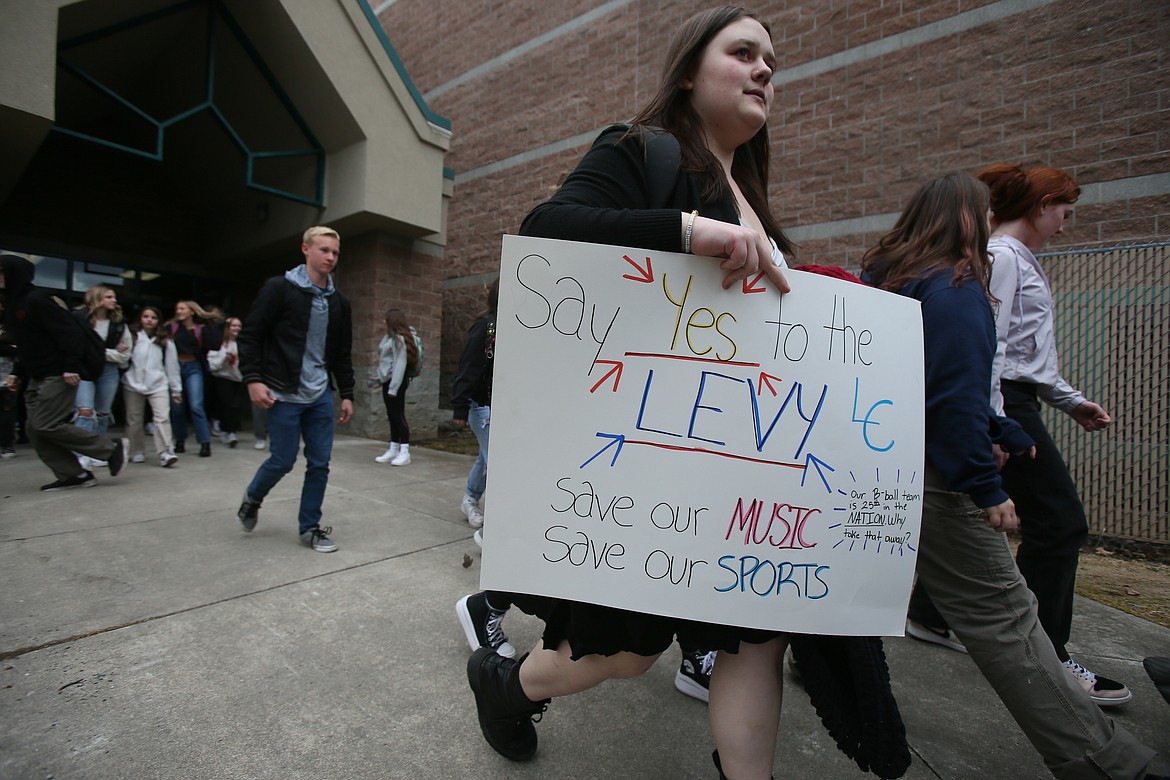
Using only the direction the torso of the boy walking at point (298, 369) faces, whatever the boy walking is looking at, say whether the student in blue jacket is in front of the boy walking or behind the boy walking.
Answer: in front

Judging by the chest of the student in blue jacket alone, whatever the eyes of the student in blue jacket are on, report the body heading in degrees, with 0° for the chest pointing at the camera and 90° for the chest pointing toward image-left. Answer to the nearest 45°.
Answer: approximately 270°

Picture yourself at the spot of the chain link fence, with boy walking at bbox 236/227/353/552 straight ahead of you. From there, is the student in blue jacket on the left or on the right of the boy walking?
left

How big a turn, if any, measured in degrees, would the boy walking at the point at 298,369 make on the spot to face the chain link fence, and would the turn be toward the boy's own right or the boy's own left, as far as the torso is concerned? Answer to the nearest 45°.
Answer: approximately 45° to the boy's own left

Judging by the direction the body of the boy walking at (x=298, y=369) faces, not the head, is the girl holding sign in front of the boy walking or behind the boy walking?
in front

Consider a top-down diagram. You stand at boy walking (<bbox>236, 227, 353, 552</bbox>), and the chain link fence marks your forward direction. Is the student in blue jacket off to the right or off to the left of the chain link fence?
right

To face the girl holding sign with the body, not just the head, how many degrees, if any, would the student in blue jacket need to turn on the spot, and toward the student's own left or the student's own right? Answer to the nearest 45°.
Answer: approximately 135° to the student's own right

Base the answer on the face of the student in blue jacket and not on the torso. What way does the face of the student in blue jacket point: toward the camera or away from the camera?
away from the camera
